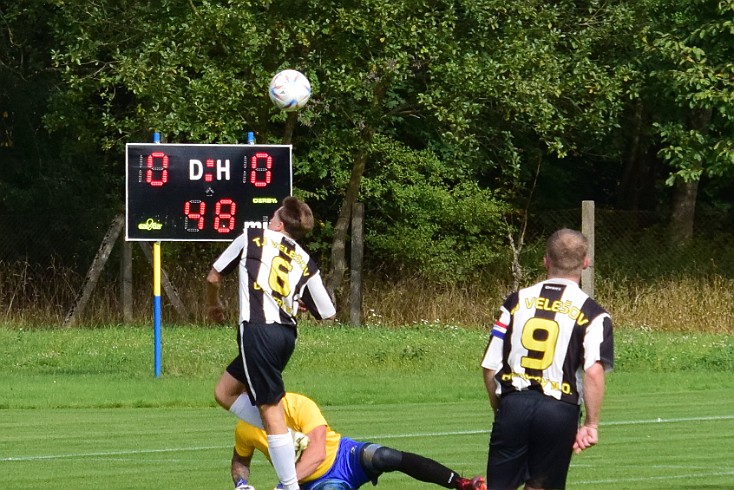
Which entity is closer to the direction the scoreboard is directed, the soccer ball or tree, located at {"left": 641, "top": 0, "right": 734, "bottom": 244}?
the soccer ball

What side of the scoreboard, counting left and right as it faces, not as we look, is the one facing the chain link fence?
back

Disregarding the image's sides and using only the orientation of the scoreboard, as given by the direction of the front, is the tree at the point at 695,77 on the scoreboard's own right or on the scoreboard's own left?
on the scoreboard's own left

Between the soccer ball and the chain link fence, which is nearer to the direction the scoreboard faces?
the soccer ball

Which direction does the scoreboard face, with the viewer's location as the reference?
facing the viewer

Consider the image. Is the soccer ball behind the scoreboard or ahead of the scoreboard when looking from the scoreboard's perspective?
ahead
